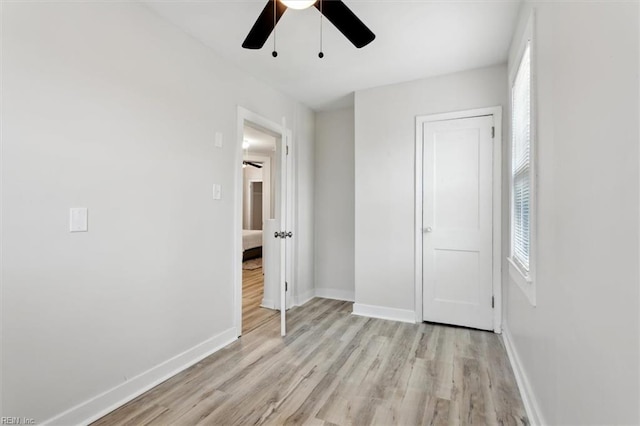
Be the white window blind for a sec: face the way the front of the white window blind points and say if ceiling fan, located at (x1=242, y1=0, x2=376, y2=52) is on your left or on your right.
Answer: on your left

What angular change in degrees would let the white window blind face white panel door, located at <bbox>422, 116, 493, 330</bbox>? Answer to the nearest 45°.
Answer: approximately 45° to its right

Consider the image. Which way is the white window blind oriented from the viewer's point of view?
to the viewer's left

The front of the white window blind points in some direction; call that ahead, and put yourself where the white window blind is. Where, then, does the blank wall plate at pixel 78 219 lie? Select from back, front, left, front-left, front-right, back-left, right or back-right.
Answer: front-left
